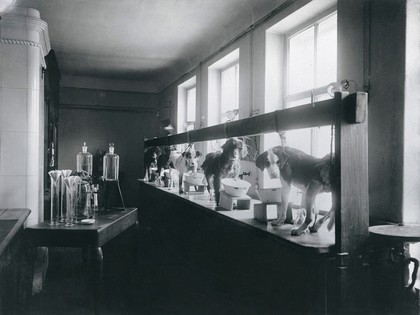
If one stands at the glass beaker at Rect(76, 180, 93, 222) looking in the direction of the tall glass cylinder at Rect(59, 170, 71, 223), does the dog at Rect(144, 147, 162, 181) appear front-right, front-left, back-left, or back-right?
back-right

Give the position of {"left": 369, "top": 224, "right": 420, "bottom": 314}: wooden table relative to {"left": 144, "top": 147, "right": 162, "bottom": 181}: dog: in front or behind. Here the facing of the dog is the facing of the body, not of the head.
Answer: in front

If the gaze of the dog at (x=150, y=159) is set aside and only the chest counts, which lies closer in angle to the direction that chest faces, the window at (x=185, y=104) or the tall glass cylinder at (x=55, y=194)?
the tall glass cylinder
